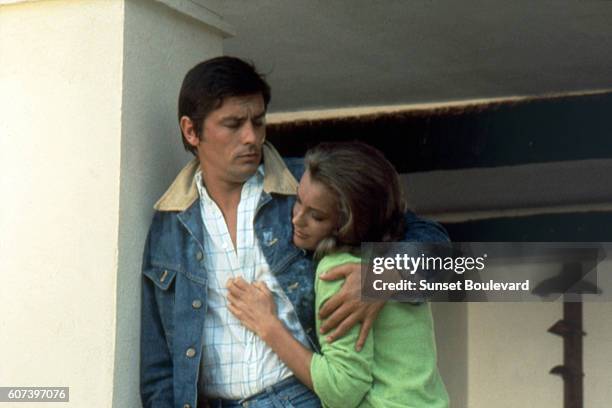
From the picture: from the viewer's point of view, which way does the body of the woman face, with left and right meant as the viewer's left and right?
facing to the left of the viewer

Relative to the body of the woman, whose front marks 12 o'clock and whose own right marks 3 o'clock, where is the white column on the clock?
The white column is roughly at 1 o'clock from the woman.

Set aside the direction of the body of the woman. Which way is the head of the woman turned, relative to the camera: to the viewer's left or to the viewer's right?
to the viewer's left
